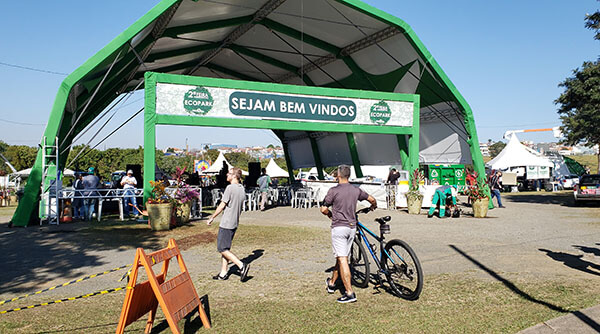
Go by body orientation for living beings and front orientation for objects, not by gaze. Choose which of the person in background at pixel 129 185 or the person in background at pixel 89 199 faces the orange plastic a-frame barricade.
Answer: the person in background at pixel 129 185

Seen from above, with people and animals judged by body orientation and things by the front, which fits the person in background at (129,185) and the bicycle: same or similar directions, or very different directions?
very different directions

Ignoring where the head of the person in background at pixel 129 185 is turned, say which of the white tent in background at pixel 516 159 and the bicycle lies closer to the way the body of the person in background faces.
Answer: the bicycle
